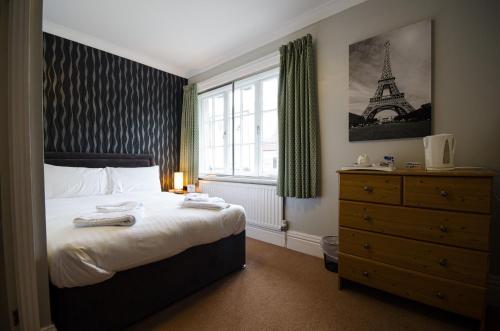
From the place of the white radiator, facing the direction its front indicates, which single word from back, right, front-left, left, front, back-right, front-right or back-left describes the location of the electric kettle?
left

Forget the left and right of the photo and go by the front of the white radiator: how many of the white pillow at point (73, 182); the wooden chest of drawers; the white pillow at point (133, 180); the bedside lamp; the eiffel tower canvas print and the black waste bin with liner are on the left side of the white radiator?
3

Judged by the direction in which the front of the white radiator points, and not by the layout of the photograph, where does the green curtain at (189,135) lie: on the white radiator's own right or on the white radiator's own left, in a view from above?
on the white radiator's own right

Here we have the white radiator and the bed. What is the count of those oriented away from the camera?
0

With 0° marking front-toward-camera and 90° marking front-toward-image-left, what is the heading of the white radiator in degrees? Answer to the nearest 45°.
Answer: approximately 45°

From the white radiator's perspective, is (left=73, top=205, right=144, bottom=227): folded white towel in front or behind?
in front

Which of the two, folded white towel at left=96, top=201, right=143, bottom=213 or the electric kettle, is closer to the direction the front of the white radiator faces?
the folded white towel

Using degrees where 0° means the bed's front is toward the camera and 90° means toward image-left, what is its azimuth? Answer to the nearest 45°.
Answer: approximately 315°
